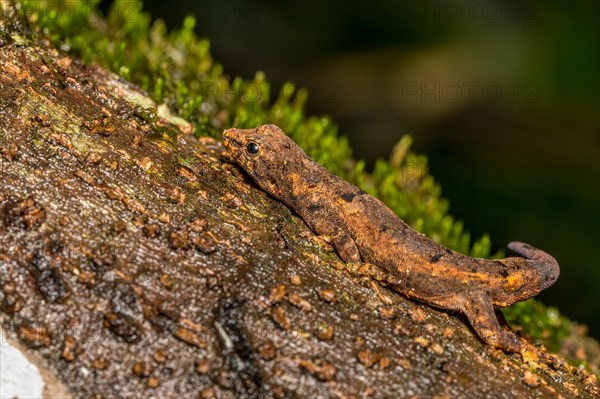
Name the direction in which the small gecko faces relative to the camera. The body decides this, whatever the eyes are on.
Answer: to the viewer's left
